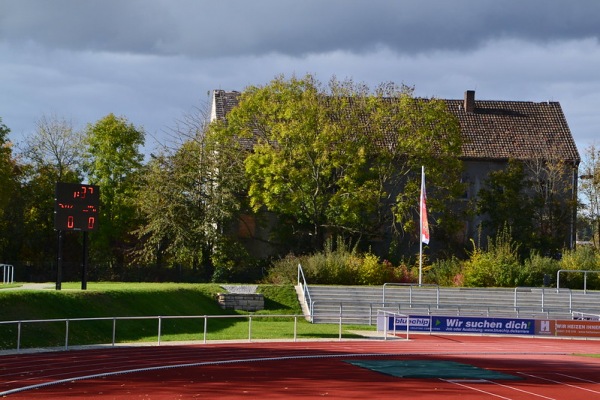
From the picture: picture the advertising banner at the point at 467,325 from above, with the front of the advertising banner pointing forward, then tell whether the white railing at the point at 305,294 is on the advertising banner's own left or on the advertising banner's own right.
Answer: on the advertising banner's own right

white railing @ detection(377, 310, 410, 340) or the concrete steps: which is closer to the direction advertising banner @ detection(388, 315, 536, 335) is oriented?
the white railing

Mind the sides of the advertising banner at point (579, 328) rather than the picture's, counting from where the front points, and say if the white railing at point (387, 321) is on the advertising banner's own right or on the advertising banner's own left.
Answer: on the advertising banner's own right

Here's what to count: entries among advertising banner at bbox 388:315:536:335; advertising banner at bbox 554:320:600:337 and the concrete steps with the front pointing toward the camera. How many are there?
3

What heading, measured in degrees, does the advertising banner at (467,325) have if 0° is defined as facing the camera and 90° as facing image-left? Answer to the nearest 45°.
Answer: approximately 0°

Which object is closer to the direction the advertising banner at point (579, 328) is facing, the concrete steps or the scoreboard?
the scoreboard

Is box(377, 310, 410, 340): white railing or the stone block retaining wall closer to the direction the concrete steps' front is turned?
the white railing

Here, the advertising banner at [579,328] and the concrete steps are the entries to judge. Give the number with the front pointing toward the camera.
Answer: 2
